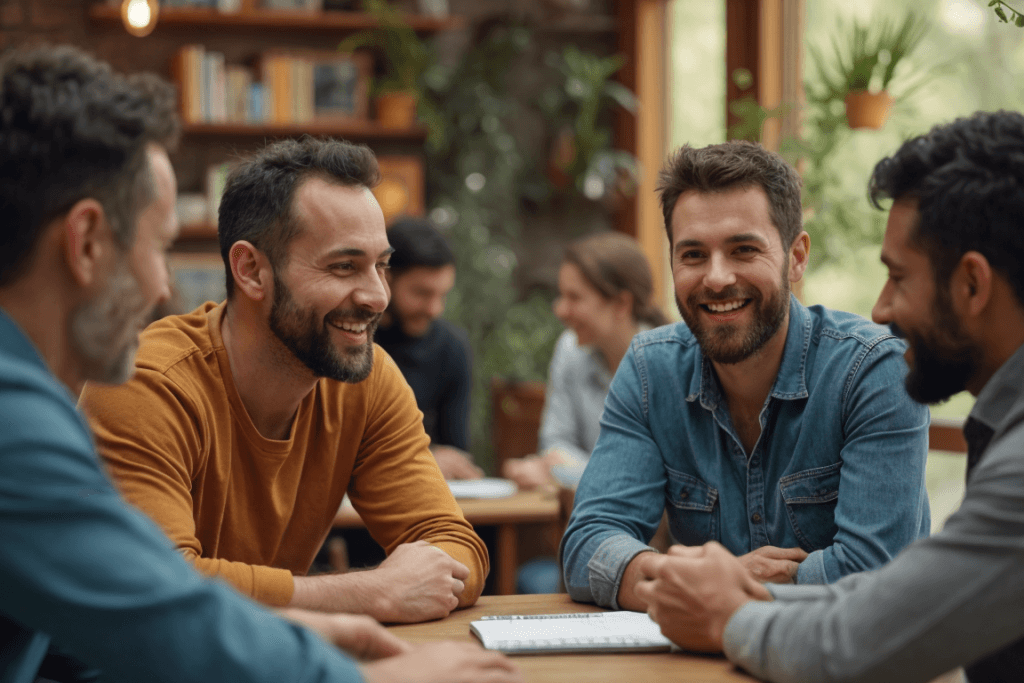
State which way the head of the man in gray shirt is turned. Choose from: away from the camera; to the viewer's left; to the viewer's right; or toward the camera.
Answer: to the viewer's left

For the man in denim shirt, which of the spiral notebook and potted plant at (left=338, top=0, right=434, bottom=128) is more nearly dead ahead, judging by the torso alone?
the spiral notebook

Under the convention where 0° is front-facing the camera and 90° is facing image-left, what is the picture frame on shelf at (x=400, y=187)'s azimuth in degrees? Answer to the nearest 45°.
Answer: approximately 0°

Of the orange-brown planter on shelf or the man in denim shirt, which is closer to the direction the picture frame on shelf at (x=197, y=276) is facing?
the man in denim shirt

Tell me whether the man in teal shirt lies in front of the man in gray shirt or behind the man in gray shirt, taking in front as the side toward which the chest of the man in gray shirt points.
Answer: in front

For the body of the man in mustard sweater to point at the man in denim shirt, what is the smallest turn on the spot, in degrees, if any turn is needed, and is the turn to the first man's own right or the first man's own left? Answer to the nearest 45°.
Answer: approximately 45° to the first man's own left

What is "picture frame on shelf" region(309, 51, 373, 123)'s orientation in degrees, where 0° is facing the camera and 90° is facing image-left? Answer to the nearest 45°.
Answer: approximately 0°
